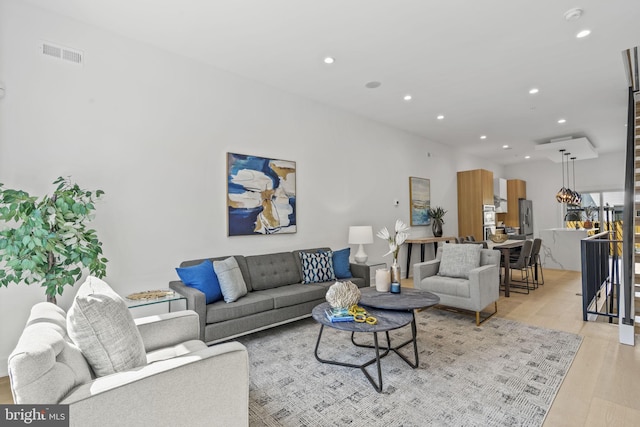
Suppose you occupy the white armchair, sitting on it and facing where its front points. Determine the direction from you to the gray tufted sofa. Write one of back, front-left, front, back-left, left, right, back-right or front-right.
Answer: front-left

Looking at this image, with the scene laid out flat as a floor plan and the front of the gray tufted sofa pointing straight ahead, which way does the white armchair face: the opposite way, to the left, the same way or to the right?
to the left

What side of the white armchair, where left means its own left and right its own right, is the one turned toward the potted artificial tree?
left

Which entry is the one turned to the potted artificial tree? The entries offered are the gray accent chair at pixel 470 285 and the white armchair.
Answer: the gray accent chair

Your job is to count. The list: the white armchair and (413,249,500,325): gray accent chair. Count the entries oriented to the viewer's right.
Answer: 1

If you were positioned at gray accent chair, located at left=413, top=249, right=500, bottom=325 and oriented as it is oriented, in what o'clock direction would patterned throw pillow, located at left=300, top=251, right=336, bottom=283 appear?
The patterned throw pillow is roughly at 1 o'clock from the gray accent chair.

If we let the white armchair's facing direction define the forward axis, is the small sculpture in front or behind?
in front

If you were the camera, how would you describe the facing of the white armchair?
facing to the right of the viewer

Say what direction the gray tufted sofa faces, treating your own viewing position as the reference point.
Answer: facing the viewer and to the right of the viewer

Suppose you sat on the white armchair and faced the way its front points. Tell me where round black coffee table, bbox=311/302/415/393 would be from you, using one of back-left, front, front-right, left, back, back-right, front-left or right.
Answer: front

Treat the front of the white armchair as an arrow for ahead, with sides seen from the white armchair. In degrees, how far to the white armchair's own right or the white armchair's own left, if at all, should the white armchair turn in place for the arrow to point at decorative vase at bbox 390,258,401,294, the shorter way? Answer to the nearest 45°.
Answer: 0° — it already faces it

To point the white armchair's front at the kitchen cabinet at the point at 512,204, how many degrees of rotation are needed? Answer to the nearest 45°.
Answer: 0° — it already faces it

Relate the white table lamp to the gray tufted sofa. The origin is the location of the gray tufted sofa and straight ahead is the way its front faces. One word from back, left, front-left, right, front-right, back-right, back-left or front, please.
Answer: left

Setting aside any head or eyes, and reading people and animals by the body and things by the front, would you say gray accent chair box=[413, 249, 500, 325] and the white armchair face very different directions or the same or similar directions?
very different directions

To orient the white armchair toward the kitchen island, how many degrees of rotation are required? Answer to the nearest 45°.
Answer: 0° — it already faces it
